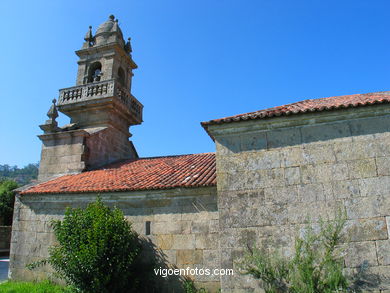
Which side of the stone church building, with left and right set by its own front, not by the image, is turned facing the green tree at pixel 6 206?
front

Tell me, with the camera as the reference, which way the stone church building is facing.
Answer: facing away from the viewer and to the left of the viewer
